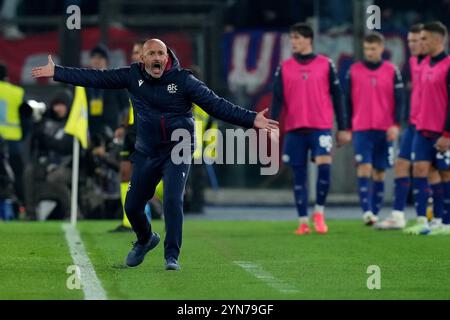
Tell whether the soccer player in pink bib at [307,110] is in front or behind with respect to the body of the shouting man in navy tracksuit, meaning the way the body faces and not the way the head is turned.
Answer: behind

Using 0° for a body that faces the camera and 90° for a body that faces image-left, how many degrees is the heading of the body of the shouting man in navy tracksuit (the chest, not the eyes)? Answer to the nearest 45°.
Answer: approximately 0°

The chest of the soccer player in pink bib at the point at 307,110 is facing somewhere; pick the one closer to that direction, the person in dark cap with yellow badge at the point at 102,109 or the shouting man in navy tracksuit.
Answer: the shouting man in navy tracksuit
